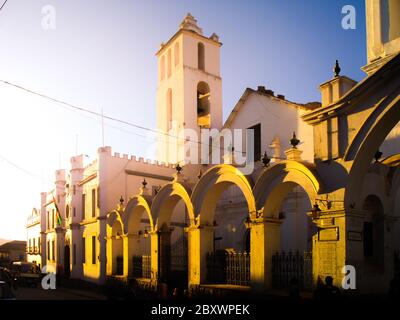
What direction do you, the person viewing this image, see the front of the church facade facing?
facing the viewer and to the left of the viewer
